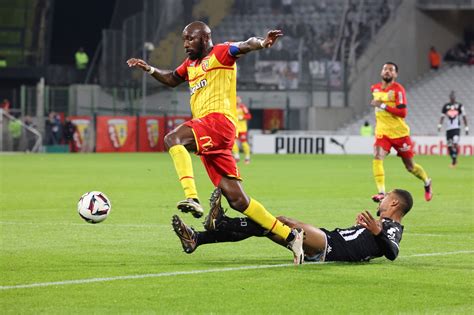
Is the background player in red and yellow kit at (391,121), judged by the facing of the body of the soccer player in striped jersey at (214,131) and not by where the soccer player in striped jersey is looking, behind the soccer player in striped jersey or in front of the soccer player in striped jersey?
behind

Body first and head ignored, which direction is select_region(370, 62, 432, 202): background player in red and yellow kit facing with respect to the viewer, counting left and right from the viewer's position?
facing the viewer and to the left of the viewer

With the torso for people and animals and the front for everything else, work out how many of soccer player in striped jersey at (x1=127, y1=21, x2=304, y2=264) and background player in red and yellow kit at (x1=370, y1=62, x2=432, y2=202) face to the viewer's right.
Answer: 0

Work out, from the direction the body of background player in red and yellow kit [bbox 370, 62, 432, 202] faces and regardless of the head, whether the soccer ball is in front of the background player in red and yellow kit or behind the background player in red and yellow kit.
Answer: in front

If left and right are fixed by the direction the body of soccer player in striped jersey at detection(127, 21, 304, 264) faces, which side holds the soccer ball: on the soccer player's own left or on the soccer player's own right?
on the soccer player's own right

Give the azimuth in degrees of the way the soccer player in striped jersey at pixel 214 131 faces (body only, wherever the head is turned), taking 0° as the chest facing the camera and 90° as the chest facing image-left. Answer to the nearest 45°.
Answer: approximately 45°

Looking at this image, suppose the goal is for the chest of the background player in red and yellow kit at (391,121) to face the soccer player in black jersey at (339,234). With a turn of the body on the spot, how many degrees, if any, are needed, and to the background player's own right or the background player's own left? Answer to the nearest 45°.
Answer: approximately 45° to the background player's own left

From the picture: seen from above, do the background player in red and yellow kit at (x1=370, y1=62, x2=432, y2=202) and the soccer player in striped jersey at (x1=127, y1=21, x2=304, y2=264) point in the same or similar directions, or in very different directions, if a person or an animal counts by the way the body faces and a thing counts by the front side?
same or similar directions

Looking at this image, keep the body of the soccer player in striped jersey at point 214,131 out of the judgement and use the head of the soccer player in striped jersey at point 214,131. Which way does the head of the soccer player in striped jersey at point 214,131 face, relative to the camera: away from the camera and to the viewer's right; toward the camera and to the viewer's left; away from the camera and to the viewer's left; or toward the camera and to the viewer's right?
toward the camera and to the viewer's left
